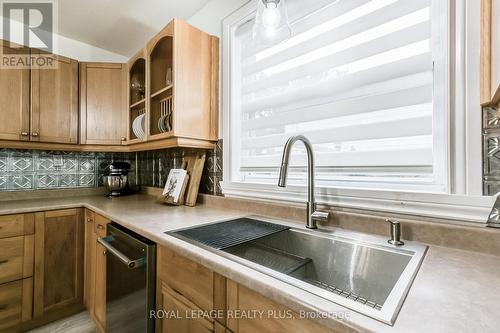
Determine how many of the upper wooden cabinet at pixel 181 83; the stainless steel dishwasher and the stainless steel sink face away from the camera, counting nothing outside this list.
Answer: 0

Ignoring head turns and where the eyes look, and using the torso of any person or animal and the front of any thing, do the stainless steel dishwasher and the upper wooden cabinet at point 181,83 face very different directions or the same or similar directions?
same or similar directions

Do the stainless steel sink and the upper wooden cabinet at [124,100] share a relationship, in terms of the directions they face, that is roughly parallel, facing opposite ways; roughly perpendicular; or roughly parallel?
roughly perpendicular

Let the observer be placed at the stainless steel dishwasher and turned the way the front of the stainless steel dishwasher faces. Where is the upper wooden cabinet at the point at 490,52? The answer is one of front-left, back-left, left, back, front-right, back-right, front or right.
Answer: left

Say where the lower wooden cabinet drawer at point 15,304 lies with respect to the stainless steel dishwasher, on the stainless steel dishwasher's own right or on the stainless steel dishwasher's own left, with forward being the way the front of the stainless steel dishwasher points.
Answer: on the stainless steel dishwasher's own right

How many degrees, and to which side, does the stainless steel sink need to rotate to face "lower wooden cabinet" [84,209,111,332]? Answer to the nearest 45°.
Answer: approximately 45° to its right

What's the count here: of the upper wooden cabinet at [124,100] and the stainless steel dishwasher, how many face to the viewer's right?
0

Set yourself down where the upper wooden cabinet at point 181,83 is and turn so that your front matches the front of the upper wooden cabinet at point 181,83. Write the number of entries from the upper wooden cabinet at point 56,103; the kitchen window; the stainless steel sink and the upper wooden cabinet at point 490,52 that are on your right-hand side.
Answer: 1

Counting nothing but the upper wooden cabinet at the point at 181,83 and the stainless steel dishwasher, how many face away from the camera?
0

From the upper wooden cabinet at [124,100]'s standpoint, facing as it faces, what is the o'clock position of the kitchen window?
The kitchen window is roughly at 11 o'clock from the upper wooden cabinet.

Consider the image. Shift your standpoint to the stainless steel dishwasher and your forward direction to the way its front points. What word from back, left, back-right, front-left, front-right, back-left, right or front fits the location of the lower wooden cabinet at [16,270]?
right

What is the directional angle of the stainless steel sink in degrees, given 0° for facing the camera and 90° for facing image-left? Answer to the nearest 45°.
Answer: approximately 45°

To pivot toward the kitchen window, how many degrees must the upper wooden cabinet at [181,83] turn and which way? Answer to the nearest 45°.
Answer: approximately 90° to its left

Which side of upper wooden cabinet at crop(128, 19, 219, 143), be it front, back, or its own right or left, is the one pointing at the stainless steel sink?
left

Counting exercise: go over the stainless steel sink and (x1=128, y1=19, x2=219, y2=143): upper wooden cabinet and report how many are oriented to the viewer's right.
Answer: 0

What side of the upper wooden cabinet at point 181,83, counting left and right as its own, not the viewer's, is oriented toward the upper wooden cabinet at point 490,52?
left
